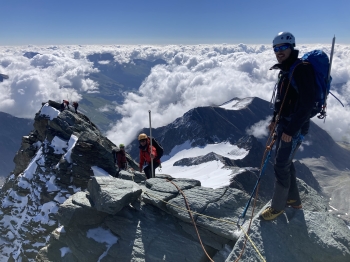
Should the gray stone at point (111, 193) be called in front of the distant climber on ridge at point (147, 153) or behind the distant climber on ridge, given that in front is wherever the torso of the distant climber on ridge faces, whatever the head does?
in front

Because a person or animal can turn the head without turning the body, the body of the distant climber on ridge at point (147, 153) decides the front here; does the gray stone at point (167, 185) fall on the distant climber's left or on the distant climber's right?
on the distant climber's left

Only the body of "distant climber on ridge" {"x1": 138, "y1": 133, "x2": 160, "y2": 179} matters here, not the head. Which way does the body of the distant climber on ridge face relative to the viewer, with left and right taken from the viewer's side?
facing the viewer and to the left of the viewer

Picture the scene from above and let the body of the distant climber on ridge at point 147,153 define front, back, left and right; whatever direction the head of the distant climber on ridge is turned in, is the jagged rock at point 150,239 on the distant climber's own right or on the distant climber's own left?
on the distant climber's own left
